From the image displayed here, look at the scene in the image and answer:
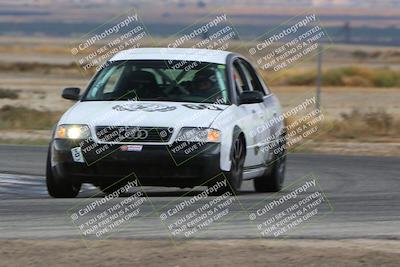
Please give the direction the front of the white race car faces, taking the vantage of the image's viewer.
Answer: facing the viewer
